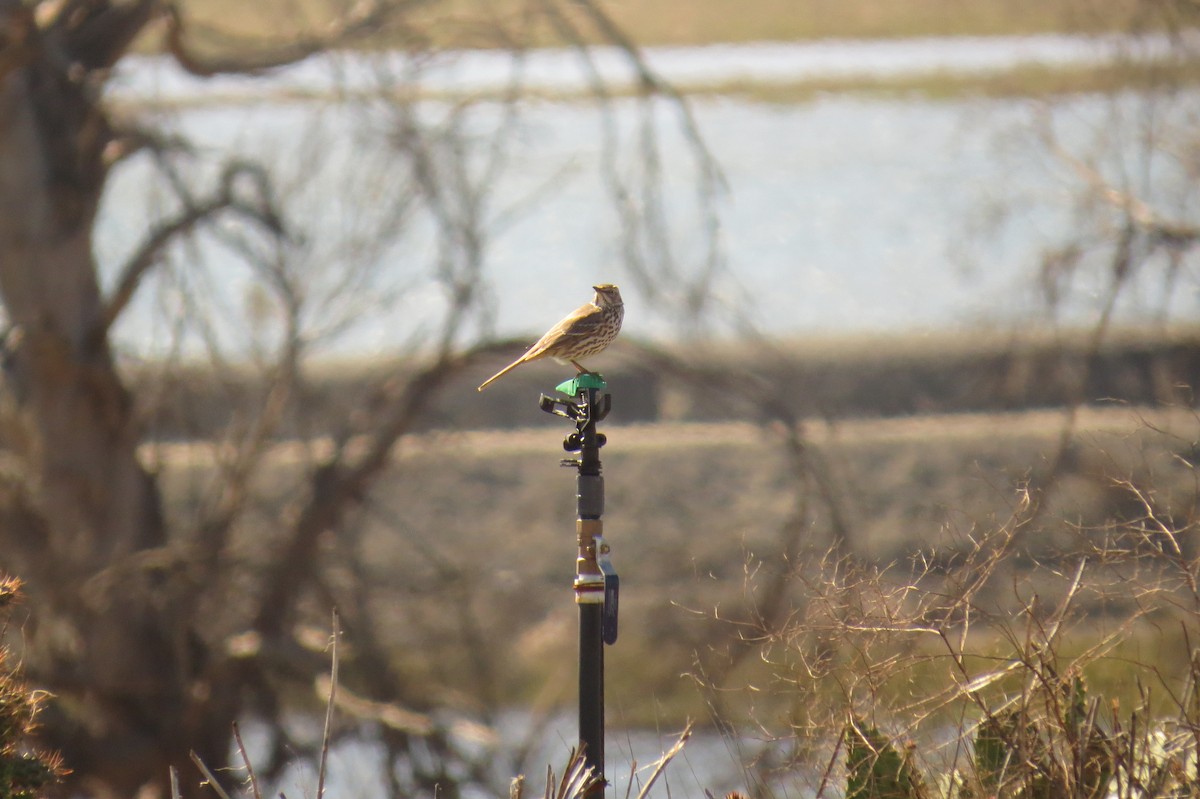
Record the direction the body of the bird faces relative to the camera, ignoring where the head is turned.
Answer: to the viewer's right
